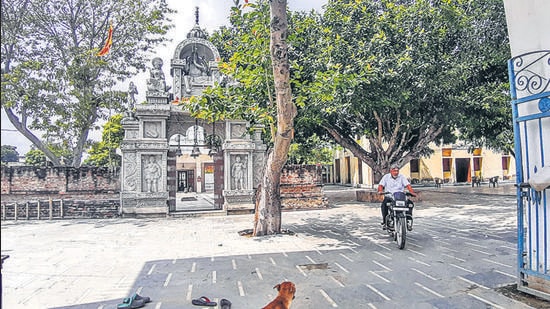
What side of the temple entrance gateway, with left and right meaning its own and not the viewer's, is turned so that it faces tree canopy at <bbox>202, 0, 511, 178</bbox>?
left

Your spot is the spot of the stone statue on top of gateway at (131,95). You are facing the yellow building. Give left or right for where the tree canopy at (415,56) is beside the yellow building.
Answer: right

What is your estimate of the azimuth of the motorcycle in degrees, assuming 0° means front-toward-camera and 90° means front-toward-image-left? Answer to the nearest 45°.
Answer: approximately 0°

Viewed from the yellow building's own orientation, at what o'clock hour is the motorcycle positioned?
The motorcycle is roughly at 12 o'clock from the yellow building.

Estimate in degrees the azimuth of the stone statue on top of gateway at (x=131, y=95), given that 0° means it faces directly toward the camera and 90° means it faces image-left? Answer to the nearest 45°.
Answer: approximately 0°

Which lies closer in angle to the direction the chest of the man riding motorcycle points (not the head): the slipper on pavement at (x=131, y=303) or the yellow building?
the slipper on pavement

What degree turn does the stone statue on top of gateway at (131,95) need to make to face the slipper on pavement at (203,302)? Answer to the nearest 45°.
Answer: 0° — it already faces it

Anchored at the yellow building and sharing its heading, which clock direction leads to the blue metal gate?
The blue metal gate is roughly at 12 o'clock from the yellow building.

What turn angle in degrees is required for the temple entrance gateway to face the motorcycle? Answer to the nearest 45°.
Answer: approximately 45° to its left
